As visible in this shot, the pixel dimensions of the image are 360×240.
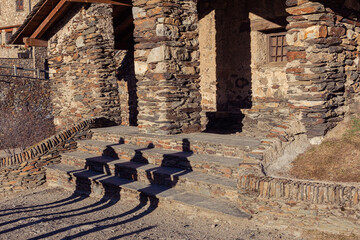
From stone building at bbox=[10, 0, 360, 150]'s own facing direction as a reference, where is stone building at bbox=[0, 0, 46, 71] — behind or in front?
behind

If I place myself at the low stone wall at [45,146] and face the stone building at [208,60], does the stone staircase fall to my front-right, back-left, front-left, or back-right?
front-right

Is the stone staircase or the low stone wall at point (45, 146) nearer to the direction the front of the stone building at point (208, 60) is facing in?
the stone staircase

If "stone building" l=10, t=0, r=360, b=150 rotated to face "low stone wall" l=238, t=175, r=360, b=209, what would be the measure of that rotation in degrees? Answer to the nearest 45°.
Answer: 0° — it already faces it

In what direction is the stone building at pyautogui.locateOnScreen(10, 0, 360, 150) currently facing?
toward the camera

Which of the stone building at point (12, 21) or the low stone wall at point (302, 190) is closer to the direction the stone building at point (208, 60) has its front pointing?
the low stone wall

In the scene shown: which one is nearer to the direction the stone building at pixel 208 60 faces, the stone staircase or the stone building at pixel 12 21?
the stone staircase

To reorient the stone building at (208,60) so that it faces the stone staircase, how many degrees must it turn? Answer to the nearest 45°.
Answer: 0° — it already faces it

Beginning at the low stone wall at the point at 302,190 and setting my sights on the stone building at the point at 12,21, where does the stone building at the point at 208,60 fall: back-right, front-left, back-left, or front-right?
front-right
